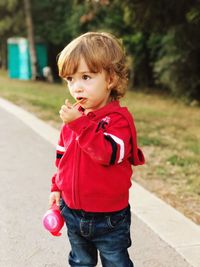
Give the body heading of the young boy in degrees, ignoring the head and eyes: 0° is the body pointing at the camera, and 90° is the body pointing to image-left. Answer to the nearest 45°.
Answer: approximately 45°

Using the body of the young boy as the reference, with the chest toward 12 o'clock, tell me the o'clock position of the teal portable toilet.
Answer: The teal portable toilet is roughly at 4 o'clock from the young boy.

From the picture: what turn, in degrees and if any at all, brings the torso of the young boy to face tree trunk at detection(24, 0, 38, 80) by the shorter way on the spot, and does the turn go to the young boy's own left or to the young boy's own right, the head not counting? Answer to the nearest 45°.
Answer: approximately 135° to the young boy's own right
